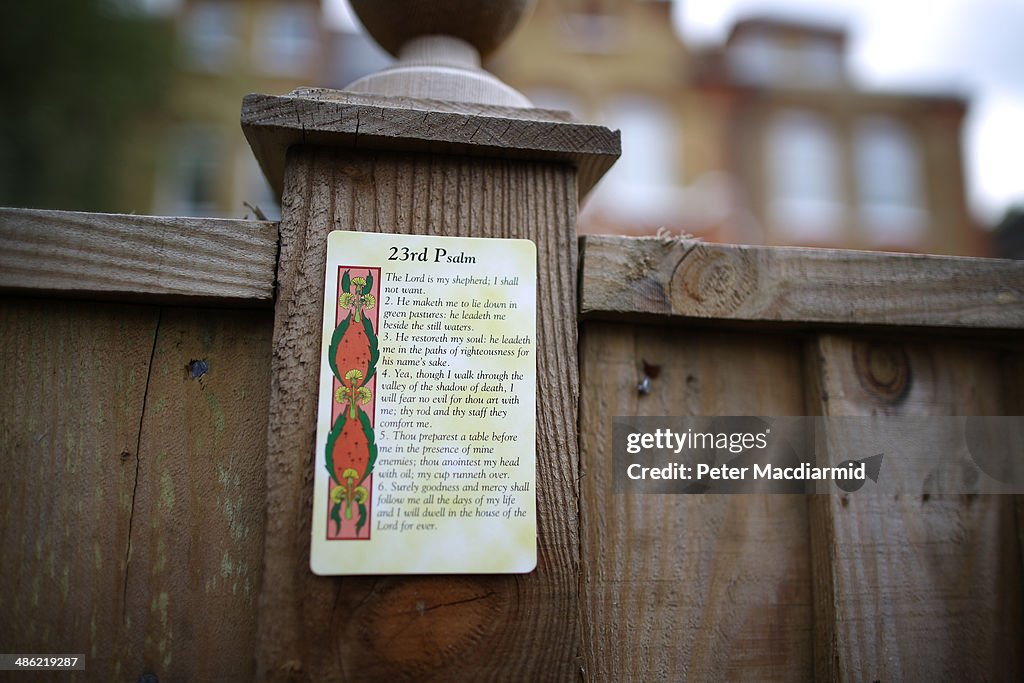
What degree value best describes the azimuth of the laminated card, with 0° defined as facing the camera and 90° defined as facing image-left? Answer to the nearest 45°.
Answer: approximately 0°

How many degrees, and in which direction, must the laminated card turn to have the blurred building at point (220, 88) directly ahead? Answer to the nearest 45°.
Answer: approximately 180°

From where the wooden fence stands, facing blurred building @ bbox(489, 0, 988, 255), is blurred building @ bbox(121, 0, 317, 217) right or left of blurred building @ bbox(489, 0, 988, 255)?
left
